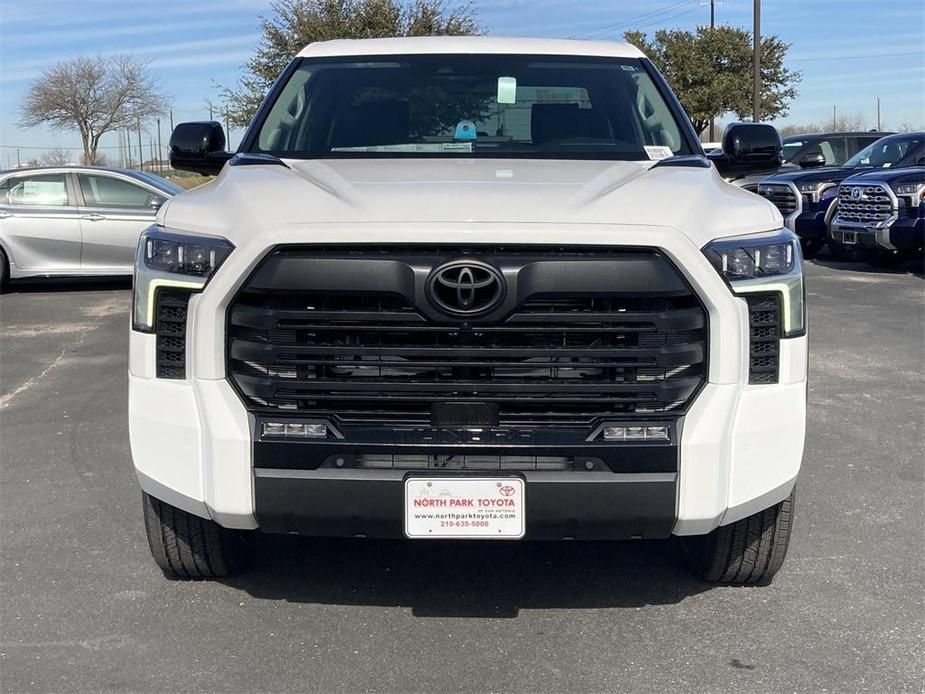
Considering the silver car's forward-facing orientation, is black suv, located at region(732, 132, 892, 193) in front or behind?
in front

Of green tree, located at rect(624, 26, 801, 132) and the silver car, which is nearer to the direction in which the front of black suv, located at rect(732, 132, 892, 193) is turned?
the silver car

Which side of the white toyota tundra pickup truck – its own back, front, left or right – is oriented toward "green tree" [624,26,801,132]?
back

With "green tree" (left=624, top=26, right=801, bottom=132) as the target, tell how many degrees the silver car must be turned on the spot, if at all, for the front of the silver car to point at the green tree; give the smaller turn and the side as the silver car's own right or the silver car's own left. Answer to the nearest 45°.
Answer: approximately 45° to the silver car's own left

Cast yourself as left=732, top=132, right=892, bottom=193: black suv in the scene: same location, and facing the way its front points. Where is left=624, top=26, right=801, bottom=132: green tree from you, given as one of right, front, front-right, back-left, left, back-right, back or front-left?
back-right

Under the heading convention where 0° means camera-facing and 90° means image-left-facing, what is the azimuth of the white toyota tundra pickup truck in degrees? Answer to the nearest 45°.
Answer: approximately 0°

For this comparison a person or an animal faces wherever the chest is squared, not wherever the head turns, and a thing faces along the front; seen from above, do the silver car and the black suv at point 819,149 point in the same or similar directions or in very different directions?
very different directions

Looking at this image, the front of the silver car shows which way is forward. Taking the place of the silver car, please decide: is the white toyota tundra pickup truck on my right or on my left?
on my right

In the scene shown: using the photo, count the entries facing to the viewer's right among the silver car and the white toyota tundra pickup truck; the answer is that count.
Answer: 1

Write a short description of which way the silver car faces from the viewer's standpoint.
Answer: facing to the right of the viewer

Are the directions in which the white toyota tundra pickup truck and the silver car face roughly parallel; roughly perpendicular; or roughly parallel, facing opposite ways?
roughly perpendicular
